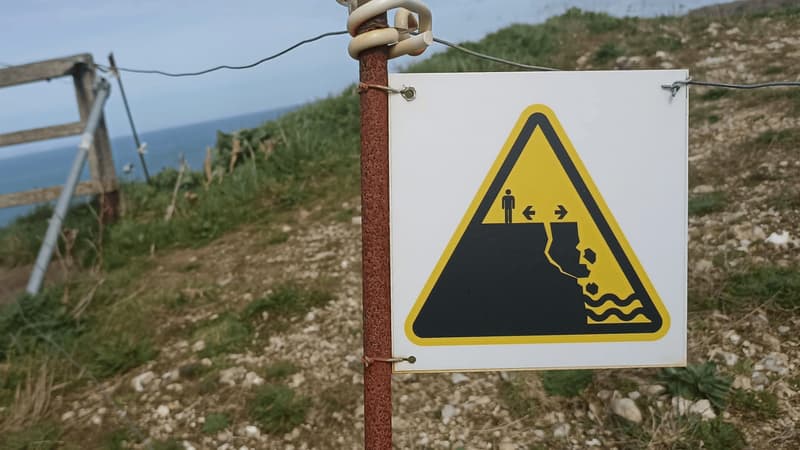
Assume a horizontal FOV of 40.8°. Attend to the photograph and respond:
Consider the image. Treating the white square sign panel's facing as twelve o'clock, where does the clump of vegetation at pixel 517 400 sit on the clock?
The clump of vegetation is roughly at 6 o'clock from the white square sign panel.

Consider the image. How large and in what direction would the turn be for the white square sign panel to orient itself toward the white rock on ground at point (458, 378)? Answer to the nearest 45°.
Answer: approximately 180°

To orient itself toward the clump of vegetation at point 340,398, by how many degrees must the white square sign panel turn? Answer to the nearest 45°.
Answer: approximately 135° to its right

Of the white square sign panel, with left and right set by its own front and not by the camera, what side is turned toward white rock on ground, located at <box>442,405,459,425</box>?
back

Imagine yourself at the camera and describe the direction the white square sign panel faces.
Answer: facing the viewer

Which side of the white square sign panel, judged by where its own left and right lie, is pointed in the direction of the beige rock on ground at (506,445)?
back

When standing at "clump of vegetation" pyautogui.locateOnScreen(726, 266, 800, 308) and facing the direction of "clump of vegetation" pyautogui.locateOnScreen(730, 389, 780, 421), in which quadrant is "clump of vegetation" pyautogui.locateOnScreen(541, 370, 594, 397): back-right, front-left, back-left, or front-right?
front-right

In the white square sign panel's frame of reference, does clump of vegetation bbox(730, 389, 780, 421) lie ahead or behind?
behind

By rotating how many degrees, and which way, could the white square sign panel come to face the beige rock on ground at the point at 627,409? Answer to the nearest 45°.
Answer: approximately 180°
